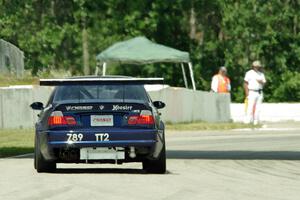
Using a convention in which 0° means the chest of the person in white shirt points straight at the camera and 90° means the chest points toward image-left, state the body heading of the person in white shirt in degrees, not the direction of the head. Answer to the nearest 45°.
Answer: approximately 315°

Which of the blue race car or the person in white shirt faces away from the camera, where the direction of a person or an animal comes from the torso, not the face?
the blue race car

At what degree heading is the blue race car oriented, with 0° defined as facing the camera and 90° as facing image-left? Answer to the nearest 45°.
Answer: approximately 180°

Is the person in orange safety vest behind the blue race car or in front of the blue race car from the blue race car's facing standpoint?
in front

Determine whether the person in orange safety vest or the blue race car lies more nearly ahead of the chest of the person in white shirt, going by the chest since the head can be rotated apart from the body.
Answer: the blue race car

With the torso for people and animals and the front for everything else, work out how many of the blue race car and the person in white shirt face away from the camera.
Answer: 1
